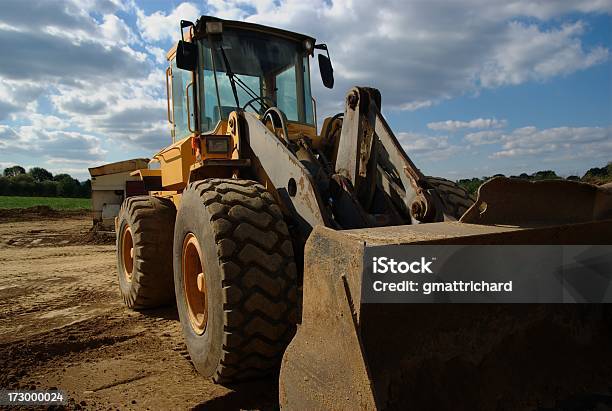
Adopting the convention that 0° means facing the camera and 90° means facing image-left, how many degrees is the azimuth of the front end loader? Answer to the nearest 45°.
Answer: approximately 315°

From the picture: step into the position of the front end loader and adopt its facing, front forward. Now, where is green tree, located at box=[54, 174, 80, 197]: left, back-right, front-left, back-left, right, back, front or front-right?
back
